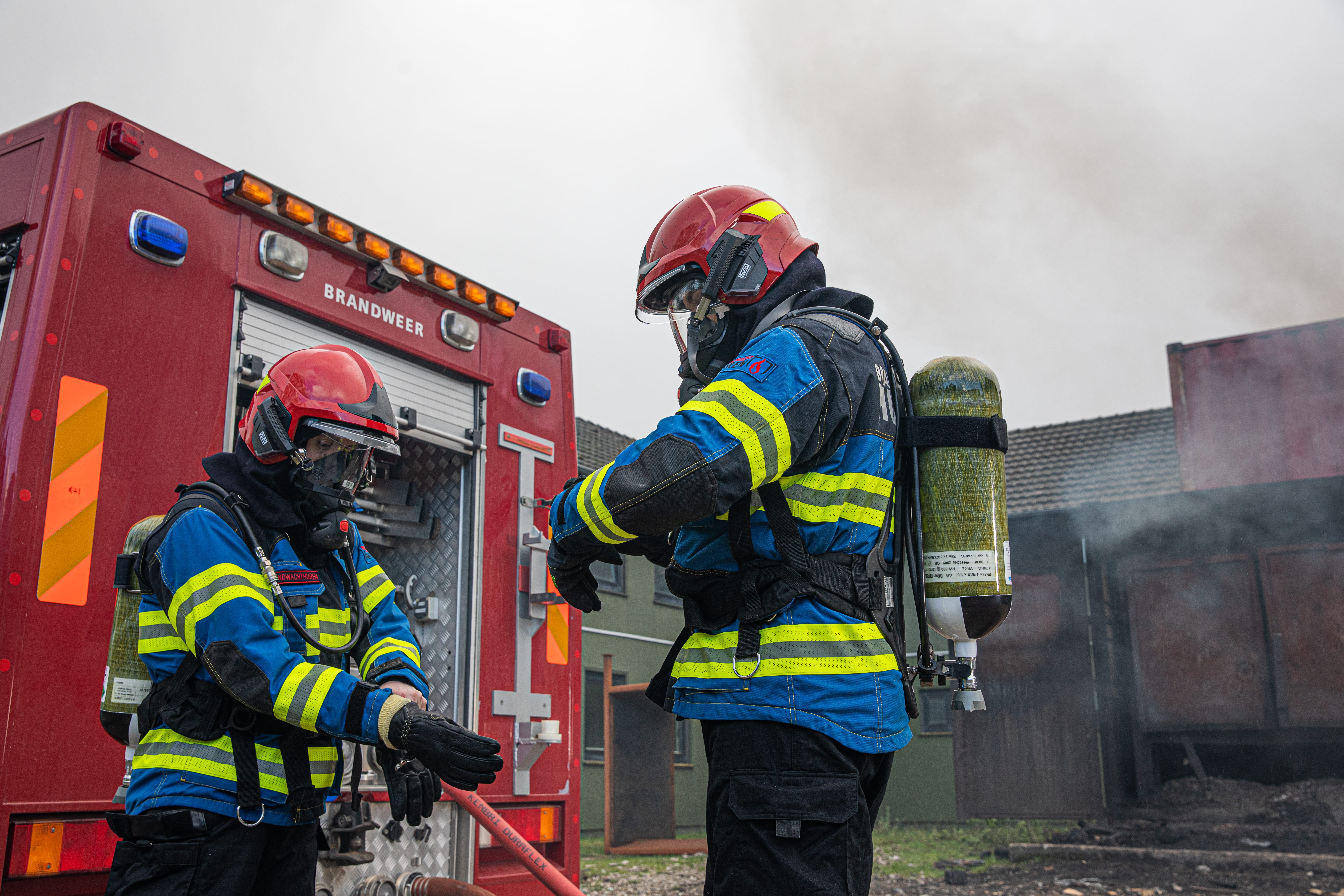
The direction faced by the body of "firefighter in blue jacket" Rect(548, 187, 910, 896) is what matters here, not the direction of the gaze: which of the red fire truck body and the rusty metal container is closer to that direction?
the red fire truck body

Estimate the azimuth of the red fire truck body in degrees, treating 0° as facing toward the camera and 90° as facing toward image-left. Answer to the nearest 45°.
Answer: approximately 135°

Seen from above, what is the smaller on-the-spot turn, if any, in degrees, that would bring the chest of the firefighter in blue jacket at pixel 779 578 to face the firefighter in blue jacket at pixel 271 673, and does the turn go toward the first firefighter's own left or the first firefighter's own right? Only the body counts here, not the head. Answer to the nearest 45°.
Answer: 0° — they already face them

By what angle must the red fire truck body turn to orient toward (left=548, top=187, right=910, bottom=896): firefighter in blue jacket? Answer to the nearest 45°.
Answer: approximately 180°

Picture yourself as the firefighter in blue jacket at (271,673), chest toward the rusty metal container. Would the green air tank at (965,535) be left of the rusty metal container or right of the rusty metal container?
right

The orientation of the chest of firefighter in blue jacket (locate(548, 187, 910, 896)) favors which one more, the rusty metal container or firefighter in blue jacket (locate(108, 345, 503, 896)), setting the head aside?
the firefighter in blue jacket

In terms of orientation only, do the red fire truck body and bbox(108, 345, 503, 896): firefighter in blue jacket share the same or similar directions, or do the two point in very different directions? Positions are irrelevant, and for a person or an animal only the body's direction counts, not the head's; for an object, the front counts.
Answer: very different directions

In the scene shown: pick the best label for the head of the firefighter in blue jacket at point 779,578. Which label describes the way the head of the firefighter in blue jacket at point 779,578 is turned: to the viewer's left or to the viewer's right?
to the viewer's left

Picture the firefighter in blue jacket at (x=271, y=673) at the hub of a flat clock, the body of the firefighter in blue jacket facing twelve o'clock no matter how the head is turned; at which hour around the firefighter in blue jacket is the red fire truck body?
The red fire truck body is roughly at 7 o'clock from the firefighter in blue jacket.

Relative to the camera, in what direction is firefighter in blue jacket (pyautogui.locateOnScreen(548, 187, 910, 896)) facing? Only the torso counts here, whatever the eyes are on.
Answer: to the viewer's left

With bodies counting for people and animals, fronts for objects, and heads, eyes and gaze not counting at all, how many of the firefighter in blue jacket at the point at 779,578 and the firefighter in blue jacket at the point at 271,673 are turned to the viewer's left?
1

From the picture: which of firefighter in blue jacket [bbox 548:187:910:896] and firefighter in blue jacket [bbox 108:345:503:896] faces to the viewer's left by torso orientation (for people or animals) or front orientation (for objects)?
firefighter in blue jacket [bbox 548:187:910:896]

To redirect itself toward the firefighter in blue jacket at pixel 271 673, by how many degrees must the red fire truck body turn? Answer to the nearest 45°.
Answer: approximately 135° to its left

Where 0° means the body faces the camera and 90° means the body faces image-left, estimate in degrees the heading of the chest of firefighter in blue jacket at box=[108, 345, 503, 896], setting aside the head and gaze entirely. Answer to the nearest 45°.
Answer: approximately 315°

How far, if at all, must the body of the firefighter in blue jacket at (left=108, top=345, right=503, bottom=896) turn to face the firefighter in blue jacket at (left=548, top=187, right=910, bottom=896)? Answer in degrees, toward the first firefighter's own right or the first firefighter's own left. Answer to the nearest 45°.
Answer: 0° — they already face them

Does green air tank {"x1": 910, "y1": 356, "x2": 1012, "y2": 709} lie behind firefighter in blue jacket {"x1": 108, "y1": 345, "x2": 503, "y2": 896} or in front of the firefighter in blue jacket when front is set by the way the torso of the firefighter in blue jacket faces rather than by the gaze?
in front
